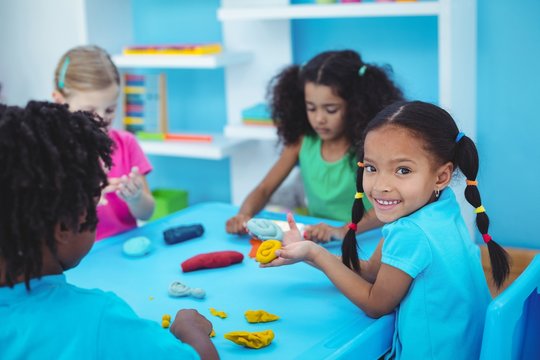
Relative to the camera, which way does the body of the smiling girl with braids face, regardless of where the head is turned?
to the viewer's left

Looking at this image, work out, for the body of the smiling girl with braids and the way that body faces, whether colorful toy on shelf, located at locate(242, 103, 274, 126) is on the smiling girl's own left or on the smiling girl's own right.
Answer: on the smiling girl's own right

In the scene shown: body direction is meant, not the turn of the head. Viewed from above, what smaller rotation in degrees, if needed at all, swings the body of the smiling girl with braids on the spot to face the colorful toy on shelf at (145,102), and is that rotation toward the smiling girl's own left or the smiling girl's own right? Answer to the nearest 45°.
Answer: approximately 45° to the smiling girl's own right
